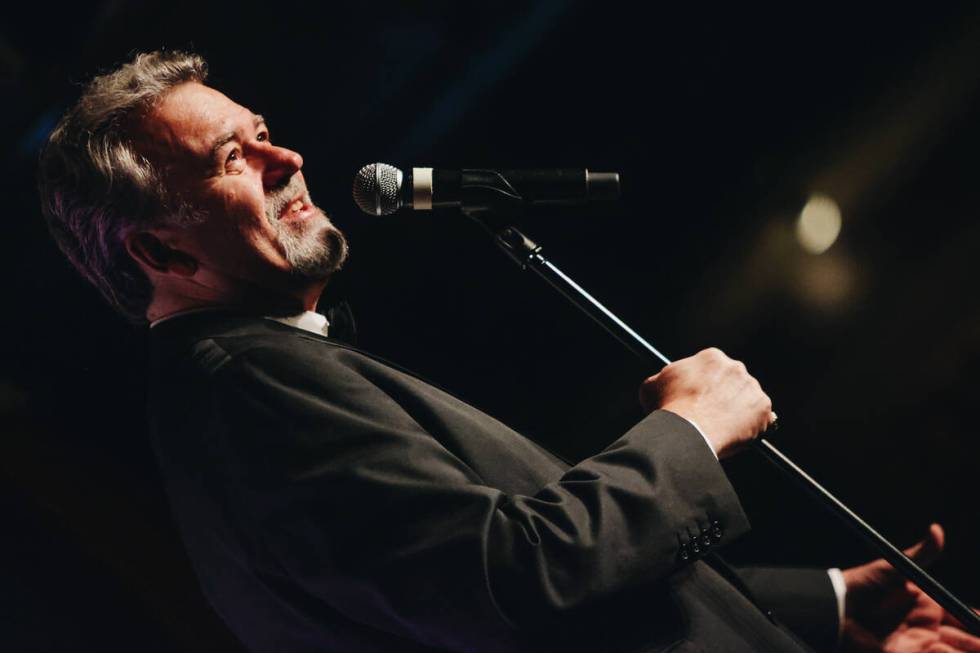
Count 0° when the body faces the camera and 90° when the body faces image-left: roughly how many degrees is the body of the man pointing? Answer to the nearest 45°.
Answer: approximately 270°

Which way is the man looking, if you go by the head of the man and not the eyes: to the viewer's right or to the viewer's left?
to the viewer's right
